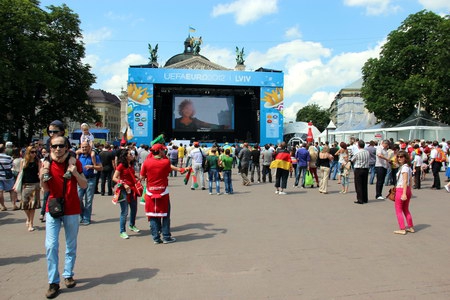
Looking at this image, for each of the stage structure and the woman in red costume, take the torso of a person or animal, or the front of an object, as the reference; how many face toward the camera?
1

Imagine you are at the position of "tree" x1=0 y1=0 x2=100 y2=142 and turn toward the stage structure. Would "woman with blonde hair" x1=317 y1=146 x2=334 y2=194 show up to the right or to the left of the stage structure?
right

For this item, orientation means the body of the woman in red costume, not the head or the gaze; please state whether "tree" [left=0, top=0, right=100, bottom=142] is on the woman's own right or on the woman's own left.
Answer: on the woman's own left

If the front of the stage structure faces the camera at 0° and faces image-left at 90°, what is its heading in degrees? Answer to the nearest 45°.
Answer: approximately 0°

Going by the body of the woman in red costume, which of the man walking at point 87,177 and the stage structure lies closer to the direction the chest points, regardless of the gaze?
the stage structure

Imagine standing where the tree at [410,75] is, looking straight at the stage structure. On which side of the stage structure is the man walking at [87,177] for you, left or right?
left

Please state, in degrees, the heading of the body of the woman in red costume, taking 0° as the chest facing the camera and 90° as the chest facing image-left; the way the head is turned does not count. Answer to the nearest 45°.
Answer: approximately 225°

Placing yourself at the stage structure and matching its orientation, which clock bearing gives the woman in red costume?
The woman in red costume is roughly at 12 o'clock from the stage structure.

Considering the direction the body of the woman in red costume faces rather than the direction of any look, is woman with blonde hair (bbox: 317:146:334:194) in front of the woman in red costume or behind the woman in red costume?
in front

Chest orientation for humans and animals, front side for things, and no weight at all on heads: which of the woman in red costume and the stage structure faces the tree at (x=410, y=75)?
the woman in red costume

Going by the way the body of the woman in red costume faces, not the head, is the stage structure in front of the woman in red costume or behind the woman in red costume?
in front

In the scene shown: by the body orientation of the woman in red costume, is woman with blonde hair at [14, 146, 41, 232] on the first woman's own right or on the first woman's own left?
on the first woman's own left
